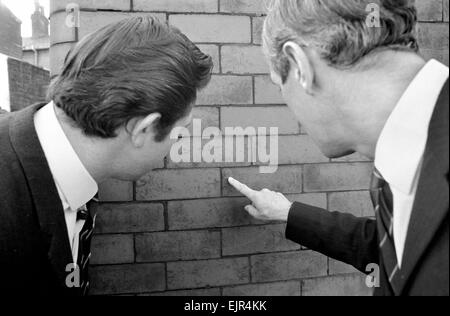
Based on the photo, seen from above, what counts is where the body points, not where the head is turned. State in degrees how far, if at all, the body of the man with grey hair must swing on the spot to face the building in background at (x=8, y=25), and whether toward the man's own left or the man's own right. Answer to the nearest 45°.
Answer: approximately 45° to the man's own right

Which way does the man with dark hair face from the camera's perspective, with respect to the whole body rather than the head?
to the viewer's right

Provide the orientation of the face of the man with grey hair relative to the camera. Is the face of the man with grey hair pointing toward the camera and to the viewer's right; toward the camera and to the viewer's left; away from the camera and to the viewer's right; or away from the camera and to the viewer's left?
away from the camera and to the viewer's left

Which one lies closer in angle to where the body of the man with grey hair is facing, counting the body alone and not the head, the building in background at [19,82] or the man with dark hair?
the man with dark hair

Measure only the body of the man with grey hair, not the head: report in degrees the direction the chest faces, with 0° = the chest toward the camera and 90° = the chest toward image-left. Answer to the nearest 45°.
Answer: approximately 90°

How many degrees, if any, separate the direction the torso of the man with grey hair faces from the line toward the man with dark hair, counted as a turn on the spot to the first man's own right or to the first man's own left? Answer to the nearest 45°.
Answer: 0° — they already face them

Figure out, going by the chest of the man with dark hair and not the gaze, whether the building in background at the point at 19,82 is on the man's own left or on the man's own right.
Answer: on the man's own left

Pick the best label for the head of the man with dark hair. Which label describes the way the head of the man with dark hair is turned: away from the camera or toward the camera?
away from the camera

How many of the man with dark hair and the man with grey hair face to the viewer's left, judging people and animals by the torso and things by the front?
1

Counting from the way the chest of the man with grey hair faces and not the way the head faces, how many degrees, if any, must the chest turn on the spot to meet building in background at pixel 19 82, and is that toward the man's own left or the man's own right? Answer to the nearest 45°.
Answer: approximately 45° to the man's own right
